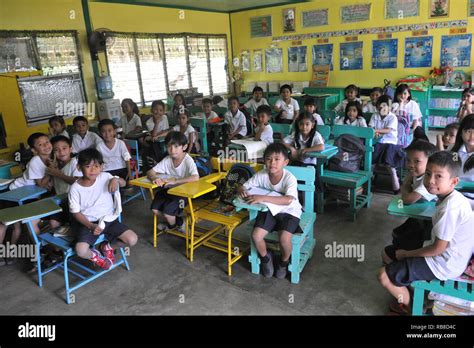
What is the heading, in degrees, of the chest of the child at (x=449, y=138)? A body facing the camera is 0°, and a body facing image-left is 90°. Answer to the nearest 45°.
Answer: approximately 45°

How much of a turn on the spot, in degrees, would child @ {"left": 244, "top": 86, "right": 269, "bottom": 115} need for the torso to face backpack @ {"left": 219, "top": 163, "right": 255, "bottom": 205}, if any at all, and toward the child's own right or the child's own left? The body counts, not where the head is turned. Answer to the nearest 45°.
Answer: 0° — they already face it

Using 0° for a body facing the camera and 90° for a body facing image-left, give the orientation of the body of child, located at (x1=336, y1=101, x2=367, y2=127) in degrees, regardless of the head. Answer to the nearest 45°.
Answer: approximately 0°

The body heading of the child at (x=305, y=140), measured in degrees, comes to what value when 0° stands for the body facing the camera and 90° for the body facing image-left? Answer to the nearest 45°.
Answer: approximately 0°

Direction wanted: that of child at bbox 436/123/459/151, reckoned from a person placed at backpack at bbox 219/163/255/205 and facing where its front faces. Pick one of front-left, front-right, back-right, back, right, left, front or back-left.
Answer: back-left

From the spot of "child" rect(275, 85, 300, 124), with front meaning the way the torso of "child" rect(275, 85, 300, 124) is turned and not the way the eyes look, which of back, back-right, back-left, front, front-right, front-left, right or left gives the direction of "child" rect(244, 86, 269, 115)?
back-right
